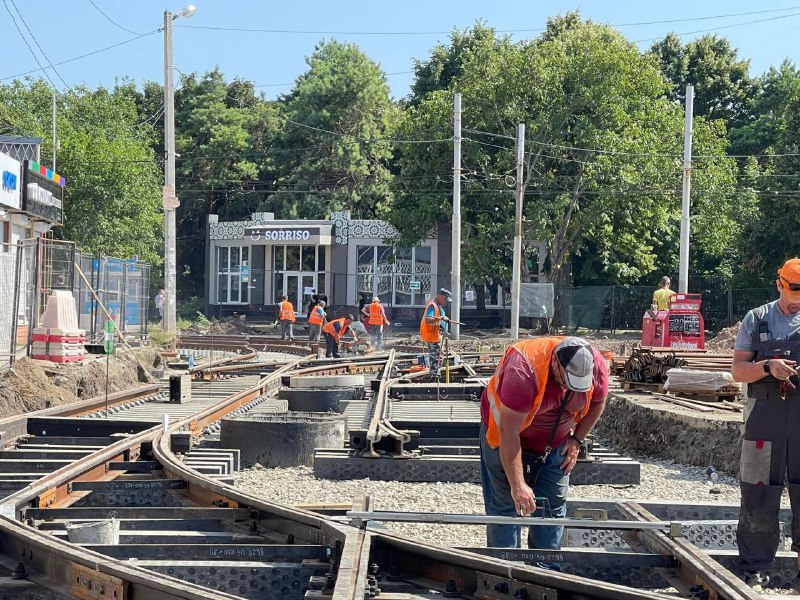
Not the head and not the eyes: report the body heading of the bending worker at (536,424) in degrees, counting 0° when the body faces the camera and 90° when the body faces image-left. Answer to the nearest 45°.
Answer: approximately 315°

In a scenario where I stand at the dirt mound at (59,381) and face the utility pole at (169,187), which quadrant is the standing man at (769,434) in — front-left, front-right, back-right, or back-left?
back-right

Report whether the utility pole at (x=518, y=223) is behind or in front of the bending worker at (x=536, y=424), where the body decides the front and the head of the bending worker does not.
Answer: behind

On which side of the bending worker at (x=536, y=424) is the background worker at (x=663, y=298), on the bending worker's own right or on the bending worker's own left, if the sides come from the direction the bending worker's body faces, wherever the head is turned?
on the bending worker's own left

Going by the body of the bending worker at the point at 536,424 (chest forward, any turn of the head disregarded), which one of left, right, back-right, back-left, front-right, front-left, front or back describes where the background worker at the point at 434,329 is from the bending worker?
back-left

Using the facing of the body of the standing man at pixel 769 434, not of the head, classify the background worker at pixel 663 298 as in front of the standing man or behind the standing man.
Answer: behind

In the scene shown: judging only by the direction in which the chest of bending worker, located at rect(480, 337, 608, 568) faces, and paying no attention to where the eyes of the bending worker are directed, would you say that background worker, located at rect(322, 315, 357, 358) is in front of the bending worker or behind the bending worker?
behind
